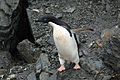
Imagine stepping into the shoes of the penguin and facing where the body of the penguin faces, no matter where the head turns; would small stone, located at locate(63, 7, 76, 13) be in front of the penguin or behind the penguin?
behind

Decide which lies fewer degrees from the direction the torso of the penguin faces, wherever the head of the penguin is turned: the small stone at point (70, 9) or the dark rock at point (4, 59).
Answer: the dark rock

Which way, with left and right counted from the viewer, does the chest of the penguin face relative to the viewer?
facing the viewer and to the left of the viewer
